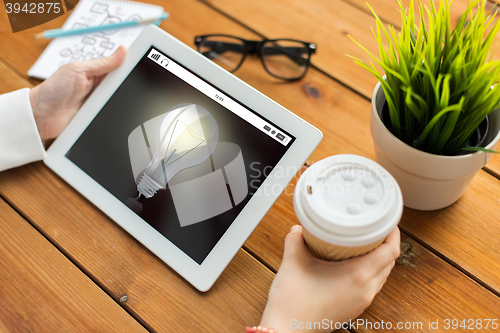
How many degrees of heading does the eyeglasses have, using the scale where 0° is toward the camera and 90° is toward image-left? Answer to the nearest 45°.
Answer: approximately 0°
